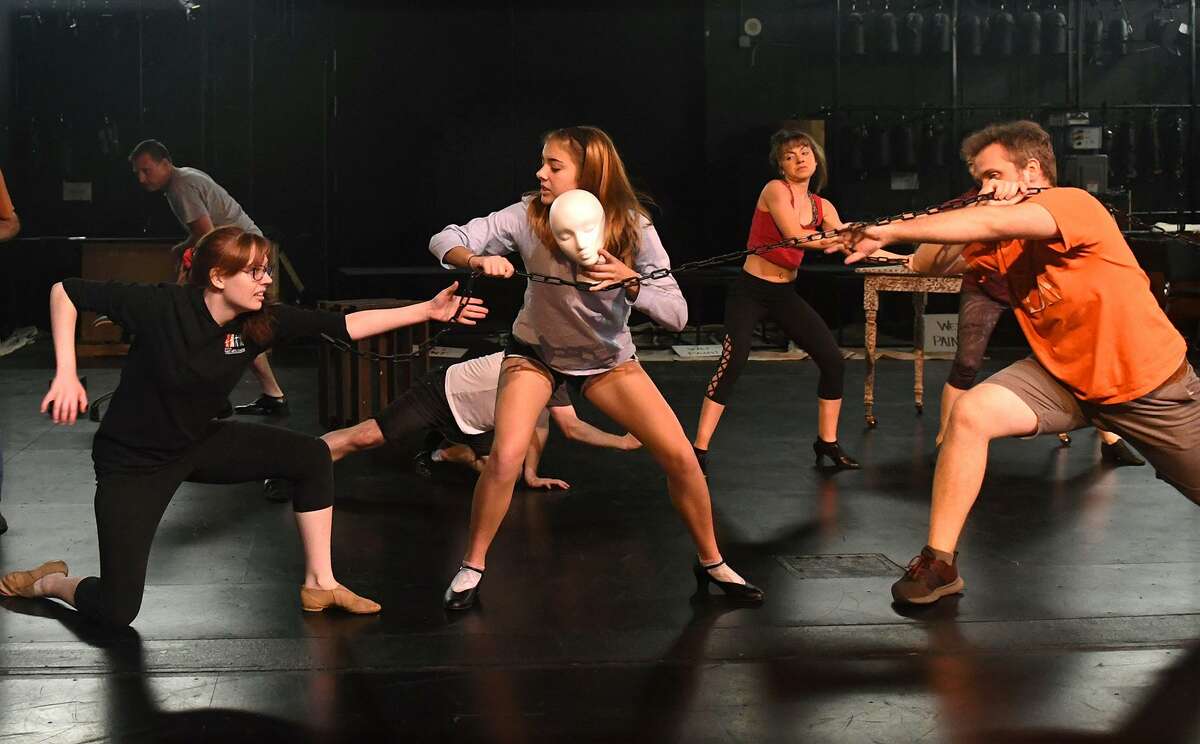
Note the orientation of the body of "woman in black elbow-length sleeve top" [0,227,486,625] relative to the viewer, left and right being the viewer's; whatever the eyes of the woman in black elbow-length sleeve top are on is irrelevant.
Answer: facing the viewer and to the right of the viewer

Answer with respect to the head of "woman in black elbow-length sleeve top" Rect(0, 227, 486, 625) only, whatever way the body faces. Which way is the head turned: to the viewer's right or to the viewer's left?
to the viewer's right

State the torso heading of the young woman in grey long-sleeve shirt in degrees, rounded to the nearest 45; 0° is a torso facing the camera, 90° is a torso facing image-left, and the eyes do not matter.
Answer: approximately 0°

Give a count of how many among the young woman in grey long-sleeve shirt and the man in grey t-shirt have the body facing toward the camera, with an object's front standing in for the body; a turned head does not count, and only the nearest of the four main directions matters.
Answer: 1

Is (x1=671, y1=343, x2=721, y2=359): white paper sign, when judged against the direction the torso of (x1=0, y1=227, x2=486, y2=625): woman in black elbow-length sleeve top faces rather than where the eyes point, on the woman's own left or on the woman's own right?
on the woman's own left

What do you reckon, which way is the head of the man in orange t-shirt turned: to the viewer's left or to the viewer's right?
to the viewer's left
